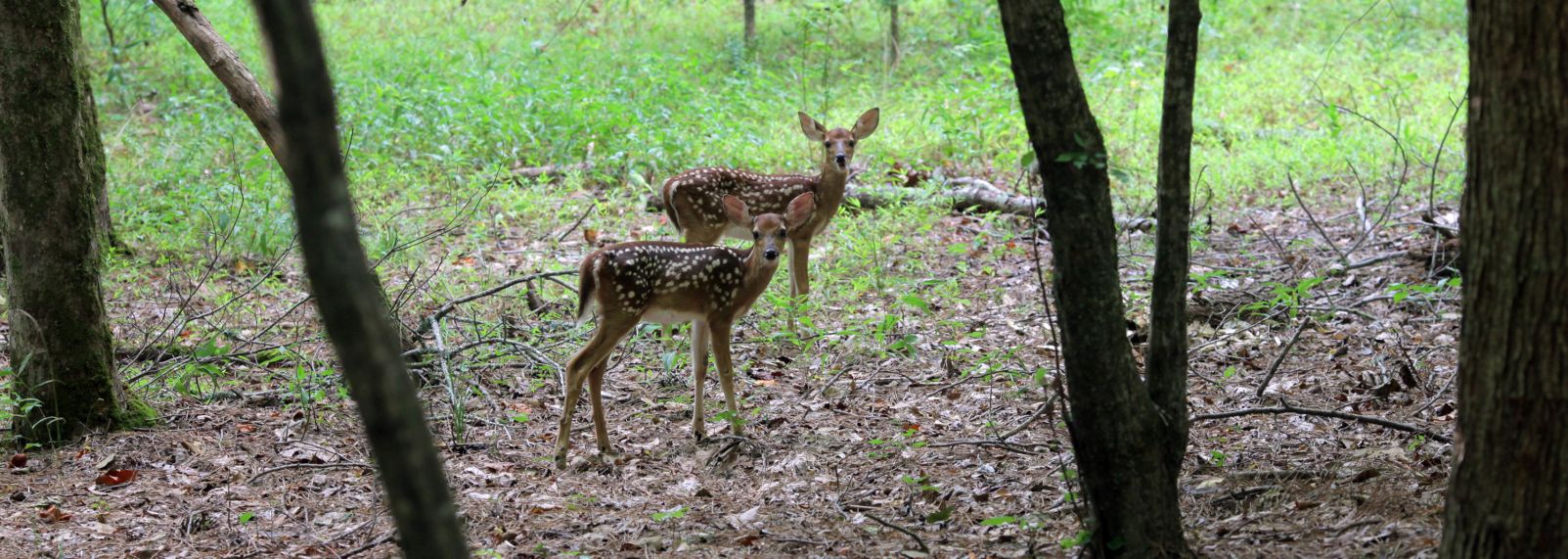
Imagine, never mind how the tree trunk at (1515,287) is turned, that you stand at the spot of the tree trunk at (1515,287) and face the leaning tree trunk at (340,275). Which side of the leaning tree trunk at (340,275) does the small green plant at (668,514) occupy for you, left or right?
right

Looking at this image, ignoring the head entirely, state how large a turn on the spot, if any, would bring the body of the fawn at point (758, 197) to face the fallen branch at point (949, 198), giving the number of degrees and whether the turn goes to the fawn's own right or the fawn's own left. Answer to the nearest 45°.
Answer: approximately 45° to the fawn's own left

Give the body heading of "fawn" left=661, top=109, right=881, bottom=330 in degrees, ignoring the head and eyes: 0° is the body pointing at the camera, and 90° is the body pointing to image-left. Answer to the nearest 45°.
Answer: approximately 270°

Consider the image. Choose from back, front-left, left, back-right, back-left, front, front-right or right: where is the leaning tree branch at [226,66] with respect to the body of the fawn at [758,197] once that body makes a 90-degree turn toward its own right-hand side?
front-right

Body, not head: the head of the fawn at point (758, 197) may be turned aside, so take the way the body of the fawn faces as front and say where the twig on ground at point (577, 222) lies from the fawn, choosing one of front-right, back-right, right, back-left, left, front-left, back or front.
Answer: back-left

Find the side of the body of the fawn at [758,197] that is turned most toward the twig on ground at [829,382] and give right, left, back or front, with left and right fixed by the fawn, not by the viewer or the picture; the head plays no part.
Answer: right

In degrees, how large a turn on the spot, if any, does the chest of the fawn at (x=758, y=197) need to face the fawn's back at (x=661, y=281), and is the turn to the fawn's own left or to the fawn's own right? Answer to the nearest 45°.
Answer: approximately 90° to the fawn's own right

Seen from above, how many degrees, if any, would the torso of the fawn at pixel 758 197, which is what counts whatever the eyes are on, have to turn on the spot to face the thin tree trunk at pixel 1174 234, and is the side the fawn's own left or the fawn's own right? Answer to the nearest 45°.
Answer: approximately 90° to the fawn's own right

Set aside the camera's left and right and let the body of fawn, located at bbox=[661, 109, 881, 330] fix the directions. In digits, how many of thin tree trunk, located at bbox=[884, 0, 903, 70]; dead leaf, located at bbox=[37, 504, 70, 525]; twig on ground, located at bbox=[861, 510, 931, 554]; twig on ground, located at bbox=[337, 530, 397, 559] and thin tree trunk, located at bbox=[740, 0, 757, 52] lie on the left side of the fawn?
2

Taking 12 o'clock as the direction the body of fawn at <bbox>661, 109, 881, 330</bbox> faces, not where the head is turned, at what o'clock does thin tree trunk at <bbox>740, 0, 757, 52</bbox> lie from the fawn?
The thin tree trunk is roughly at 9 o'clock from the fawn.

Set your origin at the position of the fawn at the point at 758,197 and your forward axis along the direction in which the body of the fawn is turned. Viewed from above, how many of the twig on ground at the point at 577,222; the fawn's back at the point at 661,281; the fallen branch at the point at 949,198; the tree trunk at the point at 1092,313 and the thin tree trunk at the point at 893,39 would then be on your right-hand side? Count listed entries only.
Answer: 2

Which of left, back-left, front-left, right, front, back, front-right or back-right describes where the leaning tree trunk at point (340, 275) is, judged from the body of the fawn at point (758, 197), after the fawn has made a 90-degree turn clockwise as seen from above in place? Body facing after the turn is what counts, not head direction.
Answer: front

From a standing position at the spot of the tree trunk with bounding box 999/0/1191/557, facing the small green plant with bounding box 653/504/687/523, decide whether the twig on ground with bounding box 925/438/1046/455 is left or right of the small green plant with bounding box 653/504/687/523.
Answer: right

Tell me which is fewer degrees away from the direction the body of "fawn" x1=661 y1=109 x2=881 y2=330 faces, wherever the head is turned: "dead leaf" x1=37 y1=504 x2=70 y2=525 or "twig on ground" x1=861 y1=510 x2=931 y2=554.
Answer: the twig on ground

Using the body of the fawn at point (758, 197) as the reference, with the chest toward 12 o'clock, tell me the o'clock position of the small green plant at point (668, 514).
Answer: The small green plant is roughly at 3 o'clock from the fawn.

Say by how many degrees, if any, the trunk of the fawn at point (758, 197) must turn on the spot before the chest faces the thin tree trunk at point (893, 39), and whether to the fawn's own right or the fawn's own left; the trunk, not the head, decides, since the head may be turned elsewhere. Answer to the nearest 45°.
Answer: approximately 90° to the fawn's own left

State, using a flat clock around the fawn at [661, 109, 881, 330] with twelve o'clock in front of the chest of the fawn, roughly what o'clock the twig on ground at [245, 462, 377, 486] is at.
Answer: The twig on ground is roughly at 4 o'clock from the fawn.

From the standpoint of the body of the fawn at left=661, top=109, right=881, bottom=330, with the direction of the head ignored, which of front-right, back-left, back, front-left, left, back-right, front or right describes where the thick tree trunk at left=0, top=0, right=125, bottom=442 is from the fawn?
back-right
